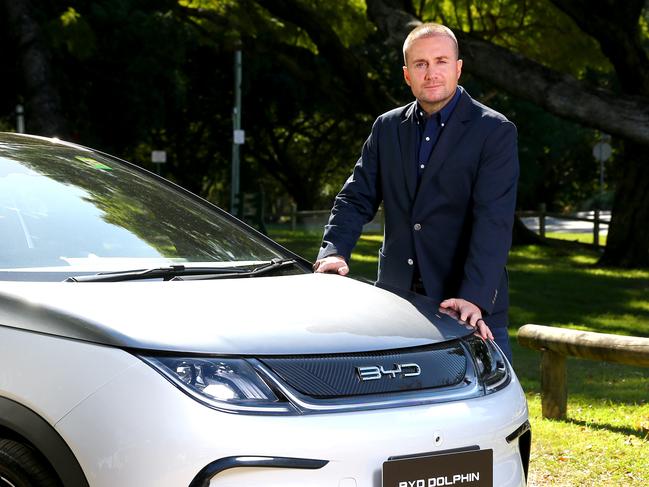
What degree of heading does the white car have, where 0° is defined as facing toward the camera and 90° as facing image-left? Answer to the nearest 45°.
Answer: approximately 315°

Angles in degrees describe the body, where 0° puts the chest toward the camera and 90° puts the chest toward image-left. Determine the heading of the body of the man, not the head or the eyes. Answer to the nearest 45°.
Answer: approximately 45°

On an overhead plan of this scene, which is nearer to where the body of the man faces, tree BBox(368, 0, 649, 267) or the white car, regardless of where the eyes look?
the white car

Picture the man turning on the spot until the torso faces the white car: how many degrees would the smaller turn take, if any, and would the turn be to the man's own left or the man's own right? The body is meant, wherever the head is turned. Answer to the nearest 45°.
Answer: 0° — they already face it

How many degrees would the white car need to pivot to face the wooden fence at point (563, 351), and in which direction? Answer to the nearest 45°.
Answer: approximately 90° to its left
